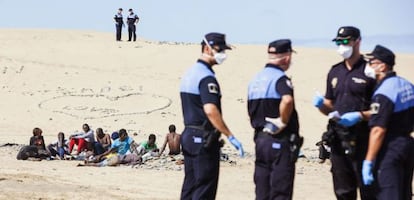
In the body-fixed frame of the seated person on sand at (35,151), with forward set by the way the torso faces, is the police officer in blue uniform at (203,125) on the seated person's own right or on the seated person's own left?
on the seated person's own left

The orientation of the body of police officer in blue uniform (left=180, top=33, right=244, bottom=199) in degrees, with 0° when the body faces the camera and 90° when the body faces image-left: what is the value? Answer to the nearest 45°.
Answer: approximately 225°

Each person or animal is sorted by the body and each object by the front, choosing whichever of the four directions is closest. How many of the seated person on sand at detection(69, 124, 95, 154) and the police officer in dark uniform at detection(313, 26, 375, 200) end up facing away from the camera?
0

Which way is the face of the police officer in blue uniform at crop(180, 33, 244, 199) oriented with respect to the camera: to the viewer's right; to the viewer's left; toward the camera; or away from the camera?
to the viewer's right

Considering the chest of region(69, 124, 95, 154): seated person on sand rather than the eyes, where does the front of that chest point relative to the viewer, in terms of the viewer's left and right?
facing the viewer and to the left of the viewer

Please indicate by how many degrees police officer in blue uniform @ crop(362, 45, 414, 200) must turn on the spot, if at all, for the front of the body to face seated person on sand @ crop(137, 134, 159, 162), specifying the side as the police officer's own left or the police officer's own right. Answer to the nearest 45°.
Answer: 0° — they already face them

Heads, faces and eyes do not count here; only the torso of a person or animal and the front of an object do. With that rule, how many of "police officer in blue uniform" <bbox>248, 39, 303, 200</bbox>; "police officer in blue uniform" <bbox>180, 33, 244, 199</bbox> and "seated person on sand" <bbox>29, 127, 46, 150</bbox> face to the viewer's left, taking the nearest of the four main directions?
0

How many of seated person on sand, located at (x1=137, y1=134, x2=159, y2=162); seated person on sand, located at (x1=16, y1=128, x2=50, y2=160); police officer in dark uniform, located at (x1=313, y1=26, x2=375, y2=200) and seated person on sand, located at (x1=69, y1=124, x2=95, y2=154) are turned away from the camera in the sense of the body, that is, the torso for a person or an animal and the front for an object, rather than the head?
0

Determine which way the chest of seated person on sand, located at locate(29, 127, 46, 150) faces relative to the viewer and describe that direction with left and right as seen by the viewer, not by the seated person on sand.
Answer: facing the viewer and to the right of the viewer

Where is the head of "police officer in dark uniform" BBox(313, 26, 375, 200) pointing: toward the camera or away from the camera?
toward the camera
